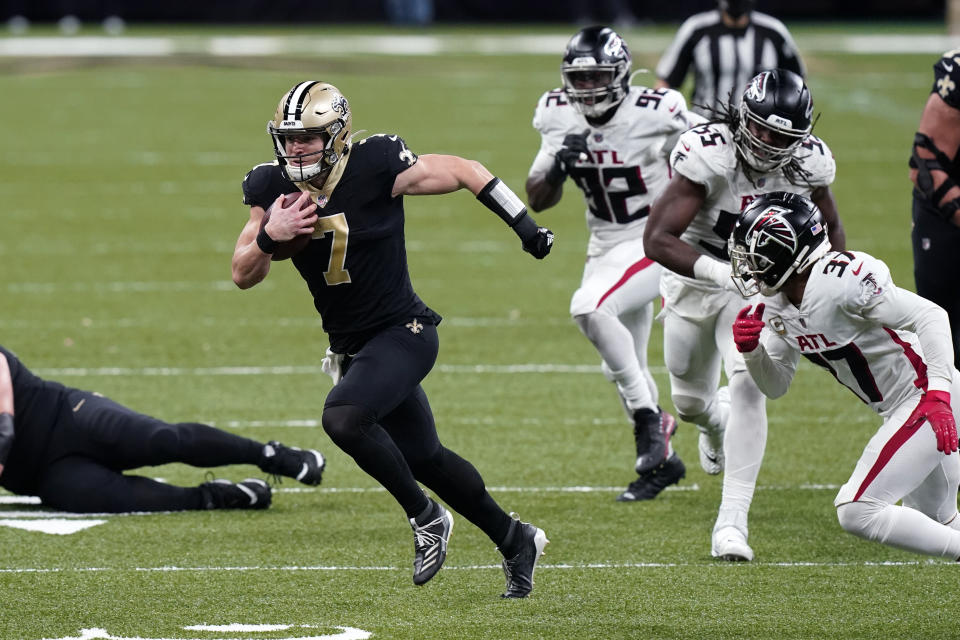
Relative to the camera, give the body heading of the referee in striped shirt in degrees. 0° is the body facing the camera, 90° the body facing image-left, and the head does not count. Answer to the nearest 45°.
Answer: approximately 0°

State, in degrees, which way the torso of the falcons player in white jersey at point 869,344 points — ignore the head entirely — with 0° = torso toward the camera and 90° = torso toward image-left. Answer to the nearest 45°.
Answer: approximately 45°

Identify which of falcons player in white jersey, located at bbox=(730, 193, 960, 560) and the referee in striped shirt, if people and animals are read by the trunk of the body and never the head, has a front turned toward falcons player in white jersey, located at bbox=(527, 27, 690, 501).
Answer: the referee in striped shirt

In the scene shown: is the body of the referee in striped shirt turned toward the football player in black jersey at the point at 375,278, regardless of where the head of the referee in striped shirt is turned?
yes

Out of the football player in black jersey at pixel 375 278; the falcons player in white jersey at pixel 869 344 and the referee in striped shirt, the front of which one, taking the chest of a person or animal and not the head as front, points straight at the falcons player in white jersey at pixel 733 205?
the referee in striped shirt

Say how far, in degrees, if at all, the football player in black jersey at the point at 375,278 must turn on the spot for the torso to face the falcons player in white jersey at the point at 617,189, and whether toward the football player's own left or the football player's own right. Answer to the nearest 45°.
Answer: approximately 180°

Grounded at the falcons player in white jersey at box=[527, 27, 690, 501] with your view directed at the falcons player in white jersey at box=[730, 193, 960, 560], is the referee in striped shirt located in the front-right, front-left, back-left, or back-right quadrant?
back-left

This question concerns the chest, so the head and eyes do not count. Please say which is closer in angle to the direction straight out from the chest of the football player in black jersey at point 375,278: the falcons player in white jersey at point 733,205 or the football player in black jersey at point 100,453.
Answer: the football player in black jersey

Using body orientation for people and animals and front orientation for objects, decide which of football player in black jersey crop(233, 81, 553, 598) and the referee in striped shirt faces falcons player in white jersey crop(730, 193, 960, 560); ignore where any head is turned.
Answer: the referee in striped shirt
